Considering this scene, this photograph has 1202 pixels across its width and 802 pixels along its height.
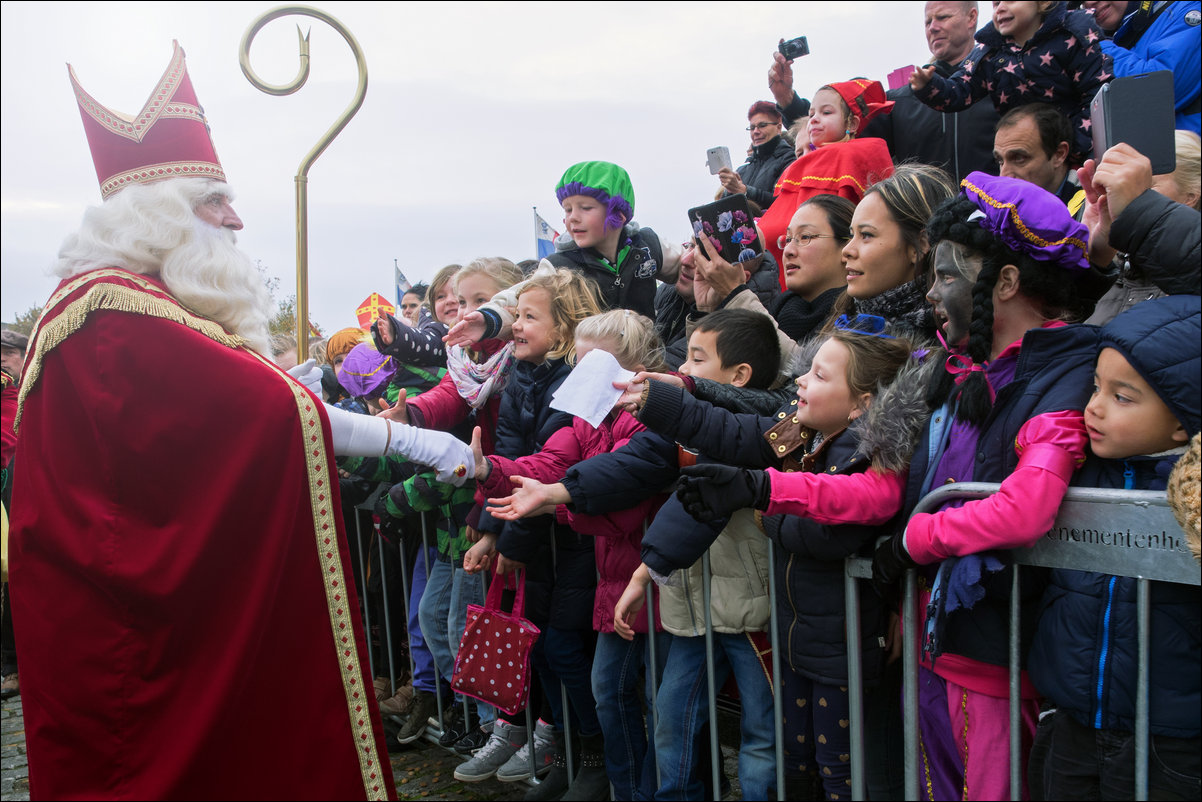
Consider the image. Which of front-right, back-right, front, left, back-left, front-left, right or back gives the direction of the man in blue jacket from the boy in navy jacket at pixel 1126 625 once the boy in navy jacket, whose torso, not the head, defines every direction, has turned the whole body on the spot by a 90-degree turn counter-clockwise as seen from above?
back-left

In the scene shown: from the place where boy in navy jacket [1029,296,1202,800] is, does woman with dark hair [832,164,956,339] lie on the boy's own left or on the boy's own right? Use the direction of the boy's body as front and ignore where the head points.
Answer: on the boy's own right

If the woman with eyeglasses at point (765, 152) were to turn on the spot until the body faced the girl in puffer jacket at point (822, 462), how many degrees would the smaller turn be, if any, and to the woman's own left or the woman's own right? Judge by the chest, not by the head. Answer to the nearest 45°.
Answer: approximately 45° to the woman's own left

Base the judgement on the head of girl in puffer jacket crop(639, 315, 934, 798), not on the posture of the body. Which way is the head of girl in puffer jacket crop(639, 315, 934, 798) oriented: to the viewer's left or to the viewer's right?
to the viewer's left
